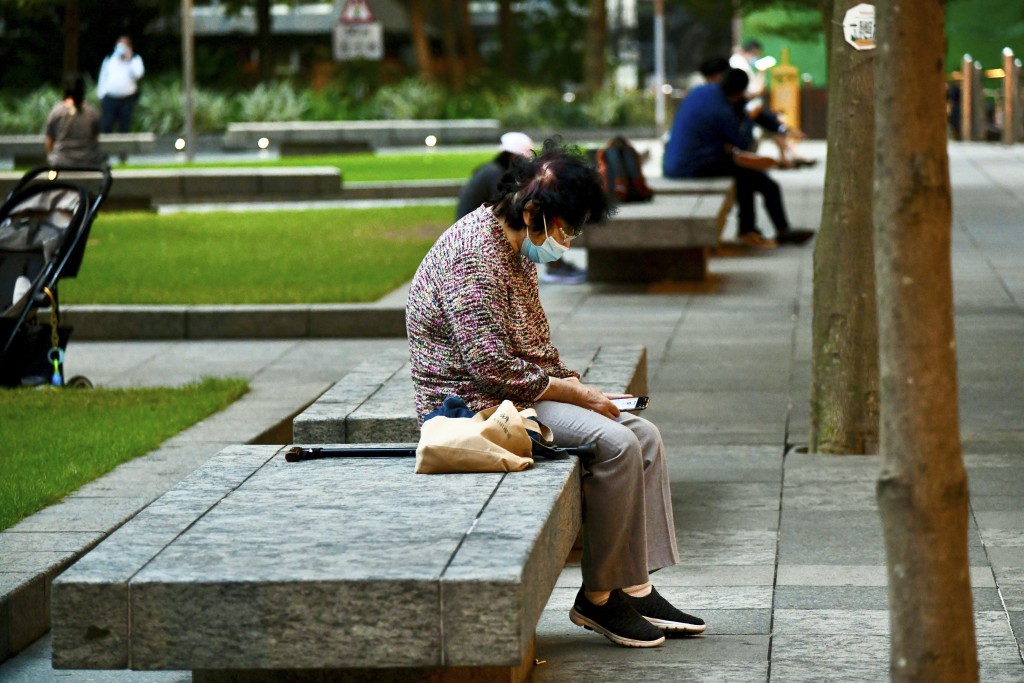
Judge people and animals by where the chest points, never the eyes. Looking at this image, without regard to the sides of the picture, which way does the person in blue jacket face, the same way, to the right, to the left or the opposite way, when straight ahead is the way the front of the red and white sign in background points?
to the left

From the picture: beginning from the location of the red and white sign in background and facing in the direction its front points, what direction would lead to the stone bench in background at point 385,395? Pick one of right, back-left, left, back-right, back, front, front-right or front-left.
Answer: front

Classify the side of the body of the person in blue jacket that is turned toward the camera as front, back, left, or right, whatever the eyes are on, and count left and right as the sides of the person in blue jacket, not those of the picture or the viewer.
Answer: right

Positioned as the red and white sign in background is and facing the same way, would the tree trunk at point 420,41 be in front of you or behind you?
behind

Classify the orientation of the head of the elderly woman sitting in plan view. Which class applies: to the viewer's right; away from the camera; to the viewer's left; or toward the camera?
to the viewer's right

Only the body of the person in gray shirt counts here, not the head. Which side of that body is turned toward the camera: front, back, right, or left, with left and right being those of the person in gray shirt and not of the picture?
back

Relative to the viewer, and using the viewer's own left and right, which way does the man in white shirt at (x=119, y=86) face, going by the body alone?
facing the viewer

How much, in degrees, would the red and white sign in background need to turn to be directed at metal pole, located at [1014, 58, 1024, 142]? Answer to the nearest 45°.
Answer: approximately 90° to its left

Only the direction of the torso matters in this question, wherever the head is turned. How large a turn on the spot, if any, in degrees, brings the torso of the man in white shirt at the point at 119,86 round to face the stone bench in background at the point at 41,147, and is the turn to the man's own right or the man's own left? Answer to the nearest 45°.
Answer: approximately 45° to the man's own right

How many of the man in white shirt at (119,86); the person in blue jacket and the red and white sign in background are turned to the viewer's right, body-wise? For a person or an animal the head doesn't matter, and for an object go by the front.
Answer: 1

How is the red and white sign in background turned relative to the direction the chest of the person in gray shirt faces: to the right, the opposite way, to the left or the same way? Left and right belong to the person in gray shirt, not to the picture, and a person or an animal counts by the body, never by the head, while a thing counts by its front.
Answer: the opposite way

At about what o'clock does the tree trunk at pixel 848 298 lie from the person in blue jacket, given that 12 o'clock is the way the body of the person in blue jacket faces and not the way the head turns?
The tree trunk is roughly at 3 o'clock from the person in blue jacket.
